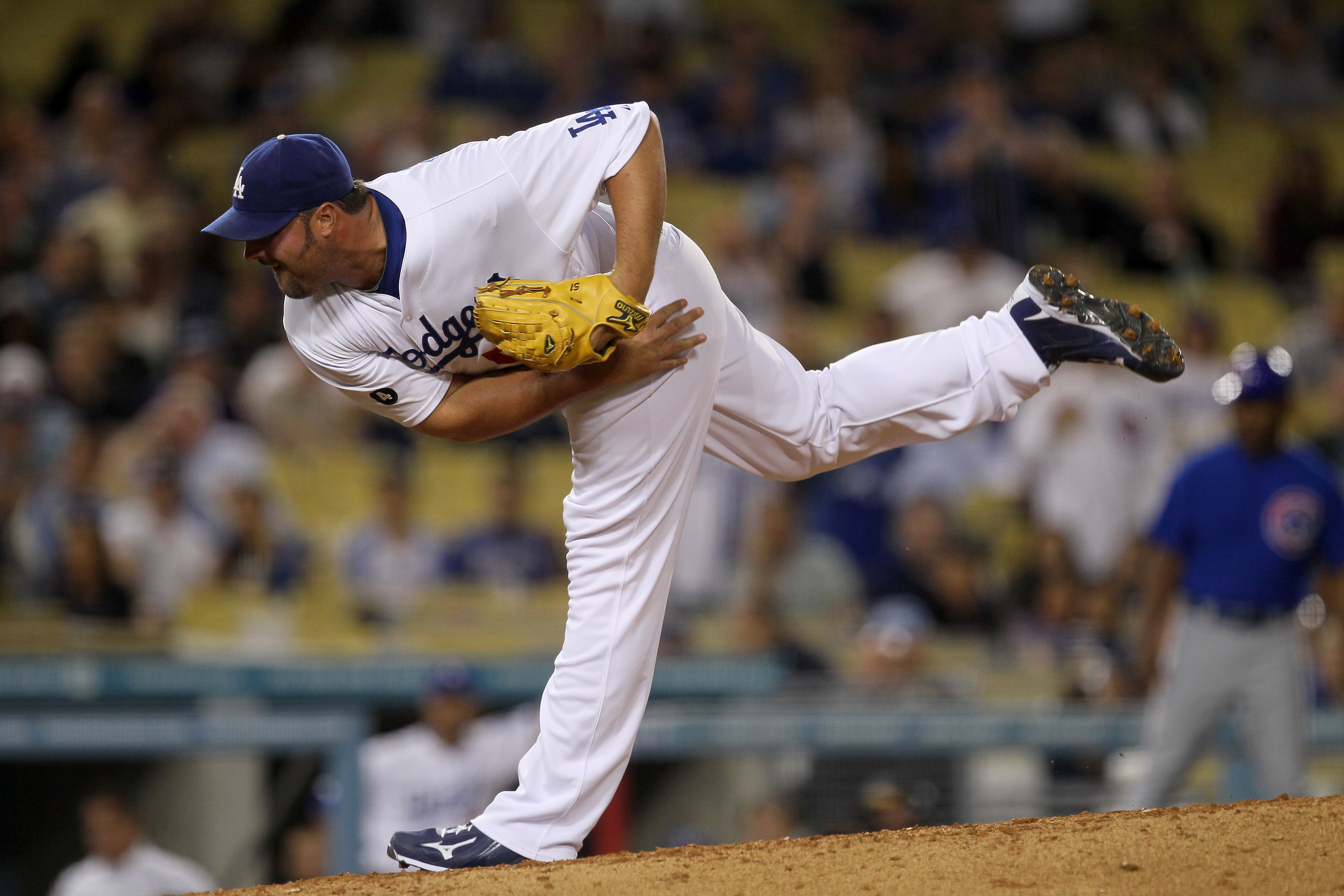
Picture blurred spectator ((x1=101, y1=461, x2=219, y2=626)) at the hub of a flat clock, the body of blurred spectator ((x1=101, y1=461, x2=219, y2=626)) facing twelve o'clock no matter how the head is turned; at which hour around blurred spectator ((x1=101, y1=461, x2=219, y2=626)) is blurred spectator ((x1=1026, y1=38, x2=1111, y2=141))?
blurred spectator ((x1=1026, y1=38, x2=1111, y2=141)) is roughly at 8 o'clock from blurred spectator ((x1=101, y1=461, x2=219, y2=626)).

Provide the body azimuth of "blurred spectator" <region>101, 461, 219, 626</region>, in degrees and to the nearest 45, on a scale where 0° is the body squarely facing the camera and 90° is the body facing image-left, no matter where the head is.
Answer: approximately 0°

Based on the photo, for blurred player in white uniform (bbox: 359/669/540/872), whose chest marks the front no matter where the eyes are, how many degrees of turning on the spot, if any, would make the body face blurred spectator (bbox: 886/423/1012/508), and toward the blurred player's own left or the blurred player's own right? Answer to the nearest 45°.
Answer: approximately 135° to the blurred player's own left

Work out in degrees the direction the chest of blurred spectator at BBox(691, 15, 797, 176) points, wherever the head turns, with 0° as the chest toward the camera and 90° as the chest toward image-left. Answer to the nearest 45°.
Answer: approximately 0°

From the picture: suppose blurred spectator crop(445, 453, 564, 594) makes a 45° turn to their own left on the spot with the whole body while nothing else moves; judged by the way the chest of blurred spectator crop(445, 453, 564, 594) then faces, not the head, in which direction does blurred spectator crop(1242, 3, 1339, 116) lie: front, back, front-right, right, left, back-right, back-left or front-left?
left

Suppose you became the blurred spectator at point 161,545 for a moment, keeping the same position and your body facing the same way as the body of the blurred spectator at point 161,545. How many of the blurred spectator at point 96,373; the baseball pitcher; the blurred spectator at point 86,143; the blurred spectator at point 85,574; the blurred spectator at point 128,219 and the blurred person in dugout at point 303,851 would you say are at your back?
3
